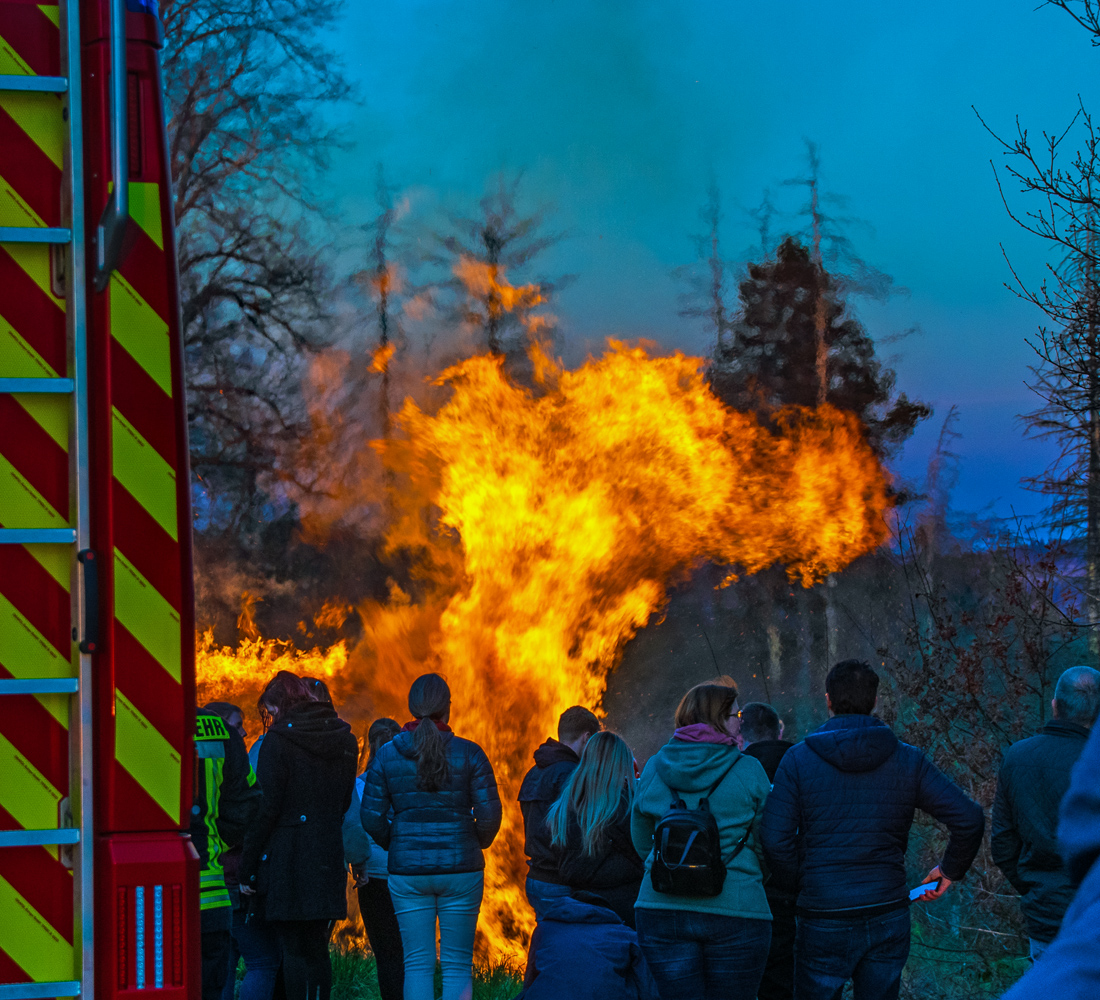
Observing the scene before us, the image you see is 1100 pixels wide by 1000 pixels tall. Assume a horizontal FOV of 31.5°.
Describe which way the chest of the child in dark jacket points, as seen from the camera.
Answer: away from the camera

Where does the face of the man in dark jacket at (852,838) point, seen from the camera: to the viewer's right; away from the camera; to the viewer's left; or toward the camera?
away from the camera

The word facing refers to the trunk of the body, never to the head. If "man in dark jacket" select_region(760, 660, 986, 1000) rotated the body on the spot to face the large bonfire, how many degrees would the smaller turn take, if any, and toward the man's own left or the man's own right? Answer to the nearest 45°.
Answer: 0° — they already face it

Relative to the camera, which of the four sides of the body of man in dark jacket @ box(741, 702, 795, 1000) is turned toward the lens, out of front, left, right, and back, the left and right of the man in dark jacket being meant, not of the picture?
back

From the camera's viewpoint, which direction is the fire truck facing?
away from the camera

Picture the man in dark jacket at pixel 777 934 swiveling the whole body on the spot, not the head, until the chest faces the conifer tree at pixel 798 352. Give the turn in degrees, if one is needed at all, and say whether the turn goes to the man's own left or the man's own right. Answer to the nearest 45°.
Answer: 0° — they already face it

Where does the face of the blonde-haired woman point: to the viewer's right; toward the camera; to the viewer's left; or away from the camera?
away from the camera

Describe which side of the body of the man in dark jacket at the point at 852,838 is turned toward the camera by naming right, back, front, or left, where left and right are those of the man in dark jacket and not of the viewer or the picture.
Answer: back

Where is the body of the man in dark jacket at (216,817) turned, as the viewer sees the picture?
away from the camera

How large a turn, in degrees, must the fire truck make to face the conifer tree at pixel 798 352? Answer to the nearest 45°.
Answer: approximately 45° to its right
